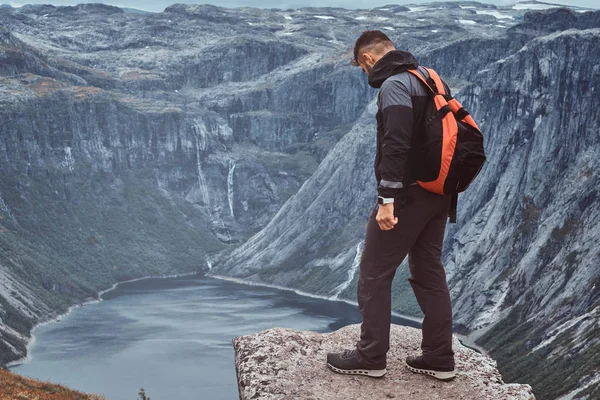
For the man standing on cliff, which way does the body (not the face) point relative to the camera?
to the viewer's left

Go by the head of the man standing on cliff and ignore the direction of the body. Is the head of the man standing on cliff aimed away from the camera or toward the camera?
away from the camera
